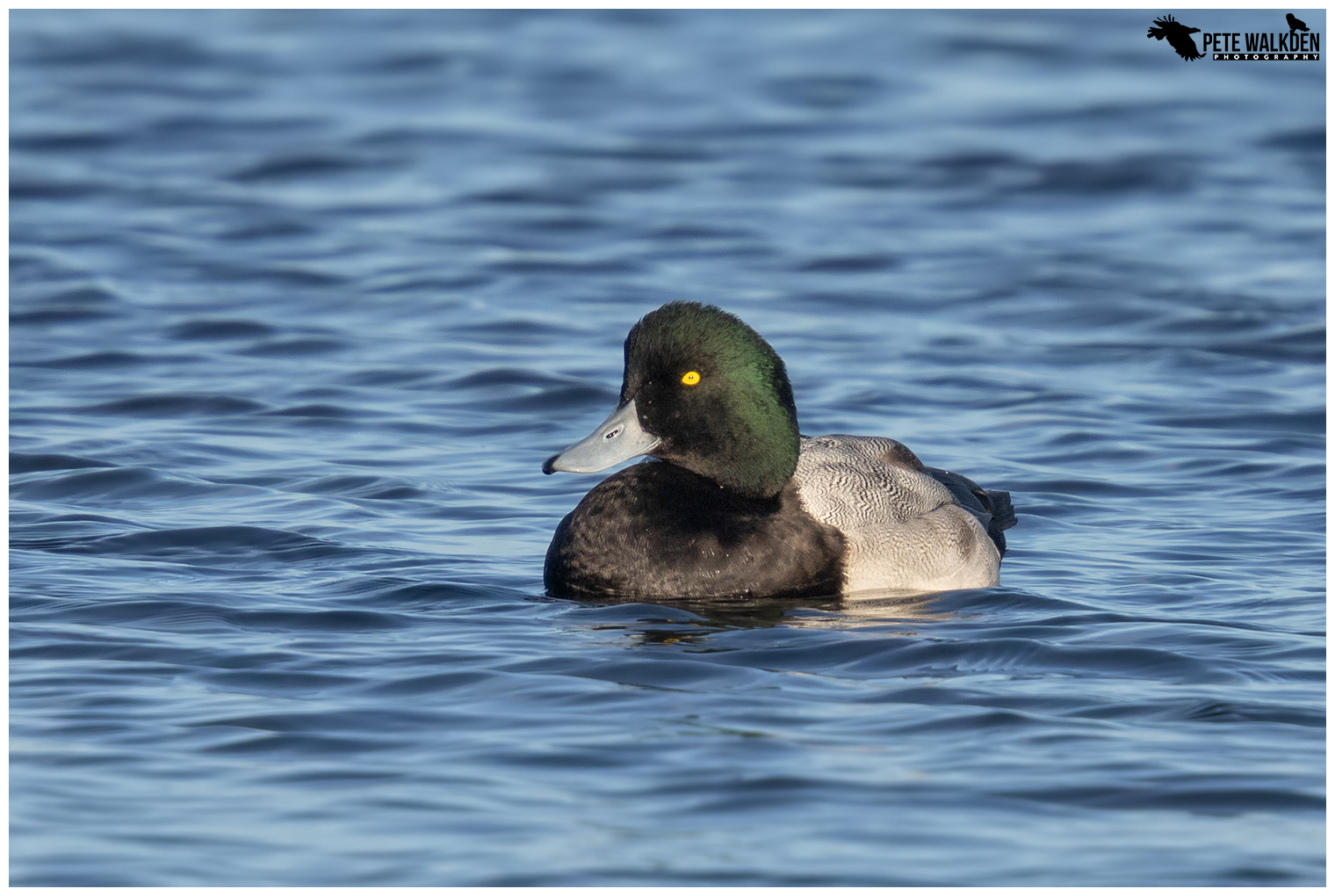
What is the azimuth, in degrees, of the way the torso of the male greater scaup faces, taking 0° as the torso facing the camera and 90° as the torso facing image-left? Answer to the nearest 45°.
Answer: approximately 45°
